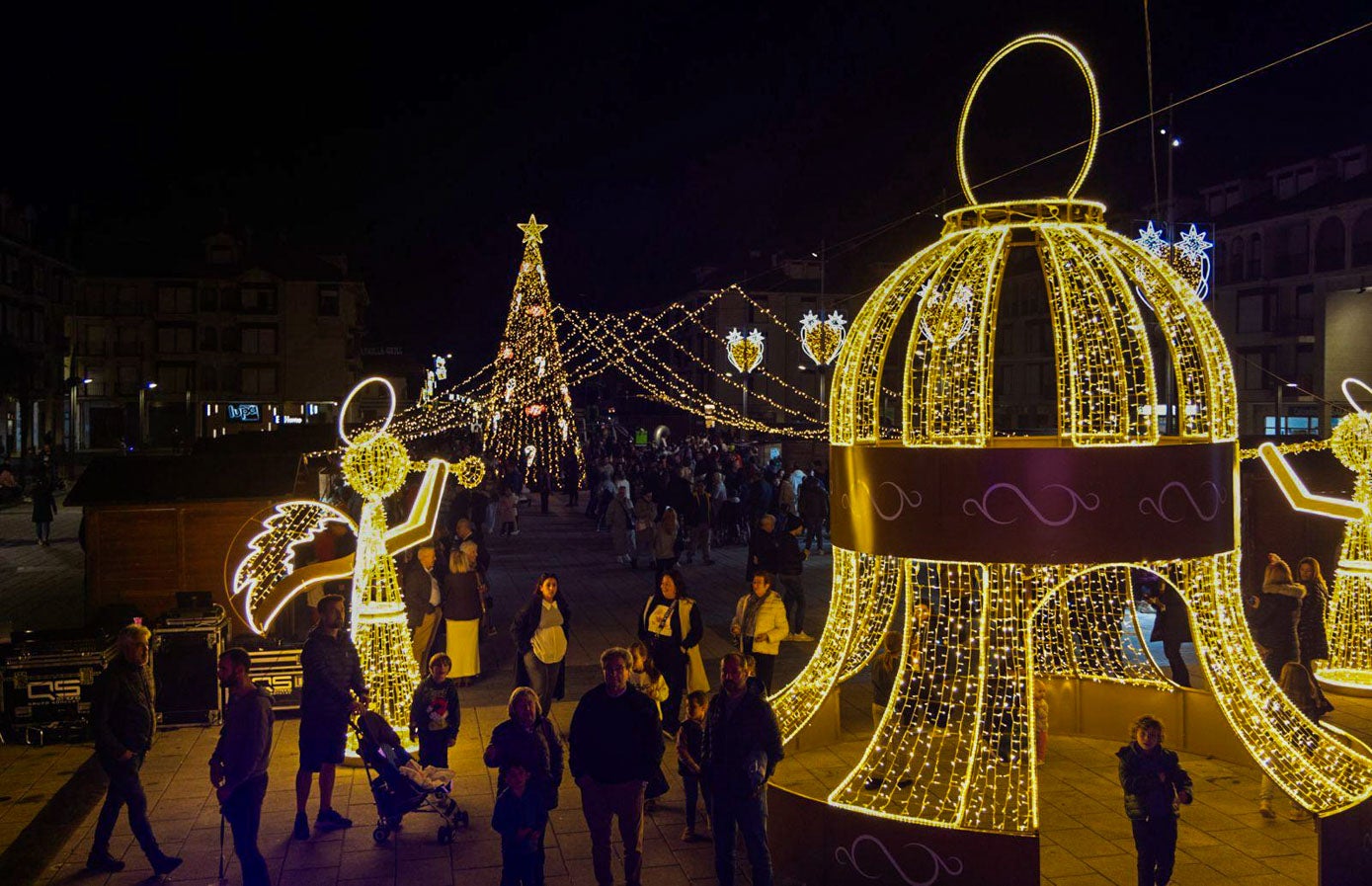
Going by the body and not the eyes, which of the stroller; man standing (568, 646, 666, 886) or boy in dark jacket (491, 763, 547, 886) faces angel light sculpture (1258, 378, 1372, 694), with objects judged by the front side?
the stroller

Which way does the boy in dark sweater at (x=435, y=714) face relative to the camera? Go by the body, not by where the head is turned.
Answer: toward the camera

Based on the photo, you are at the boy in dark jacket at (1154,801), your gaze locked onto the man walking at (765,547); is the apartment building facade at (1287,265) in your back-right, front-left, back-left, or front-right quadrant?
front-right

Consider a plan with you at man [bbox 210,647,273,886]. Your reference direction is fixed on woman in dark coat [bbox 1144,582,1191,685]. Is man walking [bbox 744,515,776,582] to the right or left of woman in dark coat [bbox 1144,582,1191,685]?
left

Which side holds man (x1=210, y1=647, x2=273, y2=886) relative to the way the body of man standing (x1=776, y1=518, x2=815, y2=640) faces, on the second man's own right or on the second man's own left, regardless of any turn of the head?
on the second man's own right

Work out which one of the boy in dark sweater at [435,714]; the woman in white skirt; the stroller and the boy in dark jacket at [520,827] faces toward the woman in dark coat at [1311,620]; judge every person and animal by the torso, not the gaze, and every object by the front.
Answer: the stroller

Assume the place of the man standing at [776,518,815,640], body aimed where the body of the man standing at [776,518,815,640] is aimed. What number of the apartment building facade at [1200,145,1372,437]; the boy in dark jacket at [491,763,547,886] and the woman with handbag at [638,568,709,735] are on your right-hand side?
2
